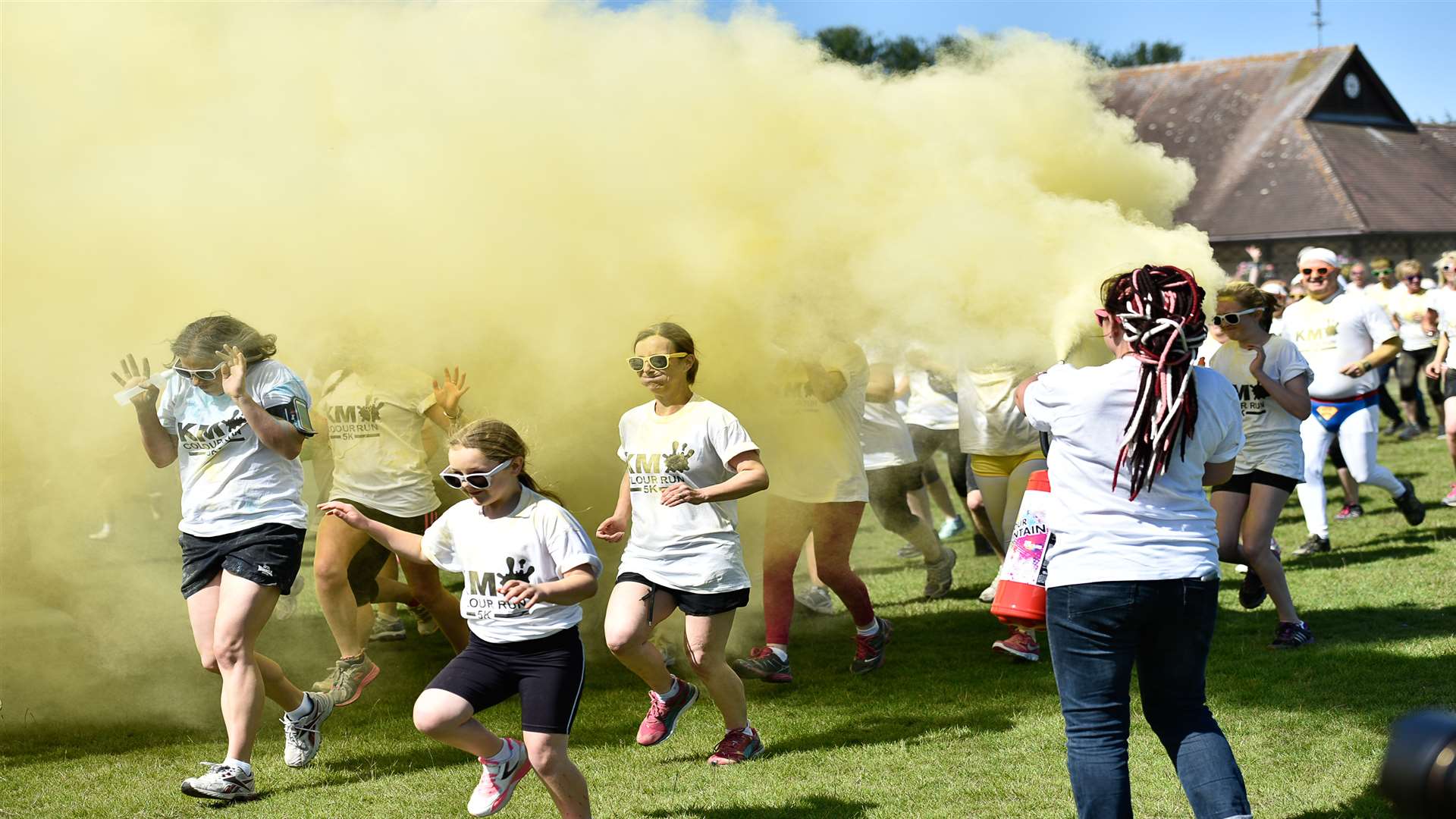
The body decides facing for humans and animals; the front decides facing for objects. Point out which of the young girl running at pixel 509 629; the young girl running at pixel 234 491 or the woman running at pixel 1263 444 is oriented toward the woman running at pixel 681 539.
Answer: the woman running at pixel 1263 444

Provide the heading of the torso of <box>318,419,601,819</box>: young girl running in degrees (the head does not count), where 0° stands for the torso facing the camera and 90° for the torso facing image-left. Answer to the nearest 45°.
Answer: approximately 45°

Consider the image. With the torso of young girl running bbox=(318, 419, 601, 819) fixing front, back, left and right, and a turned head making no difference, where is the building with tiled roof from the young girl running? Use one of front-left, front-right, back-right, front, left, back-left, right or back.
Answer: back

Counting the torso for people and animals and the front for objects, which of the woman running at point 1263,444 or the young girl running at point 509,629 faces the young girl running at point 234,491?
the woman running

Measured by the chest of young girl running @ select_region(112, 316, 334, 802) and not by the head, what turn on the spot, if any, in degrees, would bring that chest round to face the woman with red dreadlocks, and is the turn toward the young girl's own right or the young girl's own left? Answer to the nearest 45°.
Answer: approximately 90° to the young girl's own left

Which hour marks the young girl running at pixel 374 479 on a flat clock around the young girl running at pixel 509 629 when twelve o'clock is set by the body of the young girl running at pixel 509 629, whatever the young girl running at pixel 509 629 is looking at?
the young girl running at pixel 374 479 is roughly at 4 o'clock from the young girl running at pixel 509 629.
